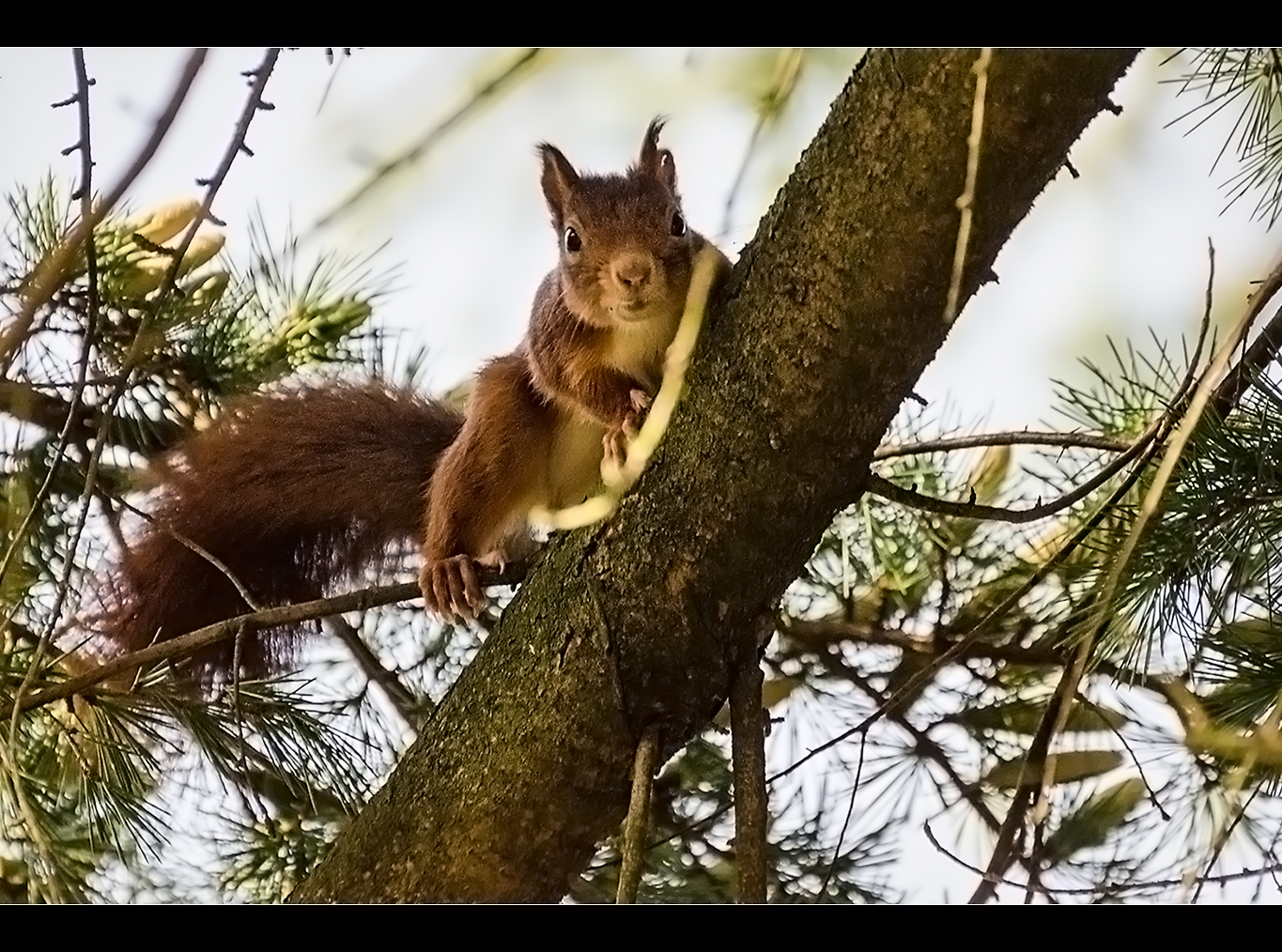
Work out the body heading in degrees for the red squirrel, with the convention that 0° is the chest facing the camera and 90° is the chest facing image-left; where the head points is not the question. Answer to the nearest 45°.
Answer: approximately 315°
